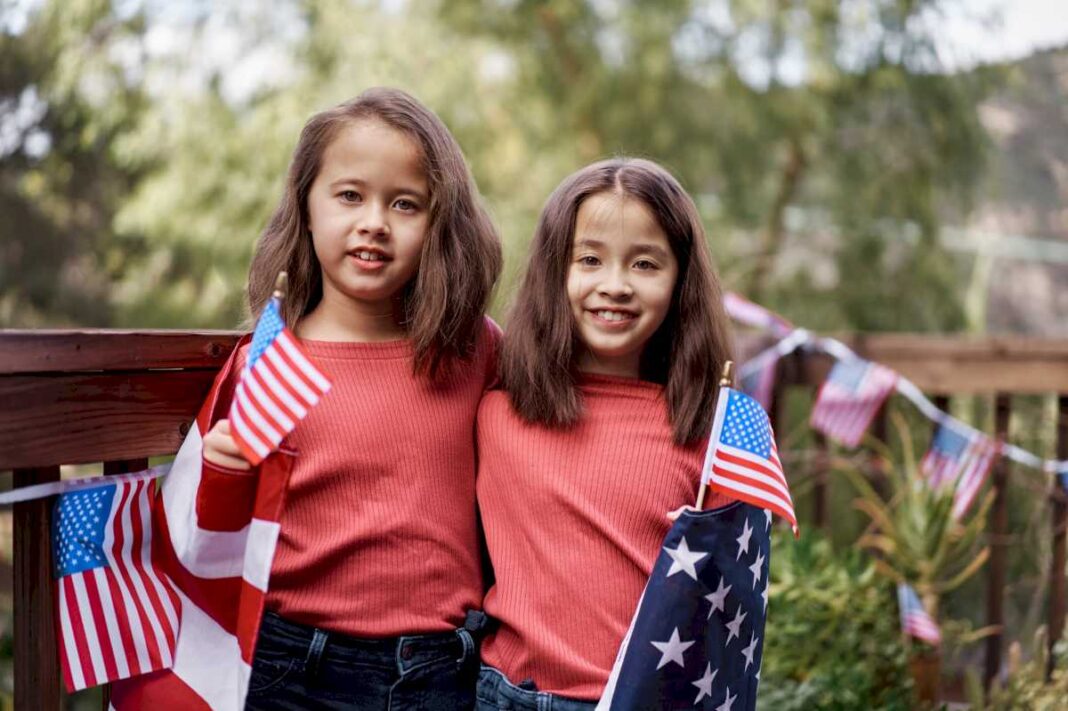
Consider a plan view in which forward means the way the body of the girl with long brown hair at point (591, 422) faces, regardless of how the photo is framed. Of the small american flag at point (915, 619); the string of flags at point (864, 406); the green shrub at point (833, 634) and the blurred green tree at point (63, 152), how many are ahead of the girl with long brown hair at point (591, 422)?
0

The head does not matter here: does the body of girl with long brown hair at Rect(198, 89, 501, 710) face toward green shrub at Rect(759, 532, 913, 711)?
no

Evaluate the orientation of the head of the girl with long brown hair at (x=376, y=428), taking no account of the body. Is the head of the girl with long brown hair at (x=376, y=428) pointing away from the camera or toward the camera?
toward the camera

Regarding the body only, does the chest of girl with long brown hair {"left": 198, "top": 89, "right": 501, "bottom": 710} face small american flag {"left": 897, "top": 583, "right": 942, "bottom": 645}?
no

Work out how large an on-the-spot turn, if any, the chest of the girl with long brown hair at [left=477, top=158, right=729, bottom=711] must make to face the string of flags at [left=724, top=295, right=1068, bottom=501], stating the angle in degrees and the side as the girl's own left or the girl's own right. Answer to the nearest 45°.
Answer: approximately 135° to the girl's own left

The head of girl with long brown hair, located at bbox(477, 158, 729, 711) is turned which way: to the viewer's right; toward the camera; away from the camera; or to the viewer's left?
toward the camera

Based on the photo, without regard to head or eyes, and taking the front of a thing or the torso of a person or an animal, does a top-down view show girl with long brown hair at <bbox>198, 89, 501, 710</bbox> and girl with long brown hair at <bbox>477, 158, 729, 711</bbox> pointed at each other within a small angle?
no

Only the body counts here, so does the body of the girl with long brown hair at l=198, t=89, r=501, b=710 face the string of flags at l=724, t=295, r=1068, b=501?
no

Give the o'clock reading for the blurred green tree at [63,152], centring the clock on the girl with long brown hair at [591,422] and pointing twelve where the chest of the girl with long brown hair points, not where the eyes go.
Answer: The blurred green tree is roughly at 5 o'clock from the girl with long brown hair.

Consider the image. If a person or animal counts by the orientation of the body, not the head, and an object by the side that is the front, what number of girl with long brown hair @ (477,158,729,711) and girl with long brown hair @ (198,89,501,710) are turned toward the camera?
2

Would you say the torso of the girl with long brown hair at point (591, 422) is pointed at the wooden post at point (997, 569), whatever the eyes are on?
no

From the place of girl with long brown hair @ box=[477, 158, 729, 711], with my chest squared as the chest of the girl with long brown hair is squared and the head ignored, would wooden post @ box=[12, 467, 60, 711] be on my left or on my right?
on my right

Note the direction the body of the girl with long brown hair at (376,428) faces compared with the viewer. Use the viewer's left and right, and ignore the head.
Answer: facing the viewer

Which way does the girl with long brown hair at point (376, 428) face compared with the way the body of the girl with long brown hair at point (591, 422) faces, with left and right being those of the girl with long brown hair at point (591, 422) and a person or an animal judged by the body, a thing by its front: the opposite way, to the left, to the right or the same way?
the same way

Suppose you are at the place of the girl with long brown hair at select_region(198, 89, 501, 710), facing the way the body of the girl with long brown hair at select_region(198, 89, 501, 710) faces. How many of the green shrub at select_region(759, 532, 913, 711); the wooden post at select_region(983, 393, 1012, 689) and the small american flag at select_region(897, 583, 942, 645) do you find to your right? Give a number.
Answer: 0

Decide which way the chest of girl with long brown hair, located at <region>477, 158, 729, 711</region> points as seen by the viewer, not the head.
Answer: toward the camera
